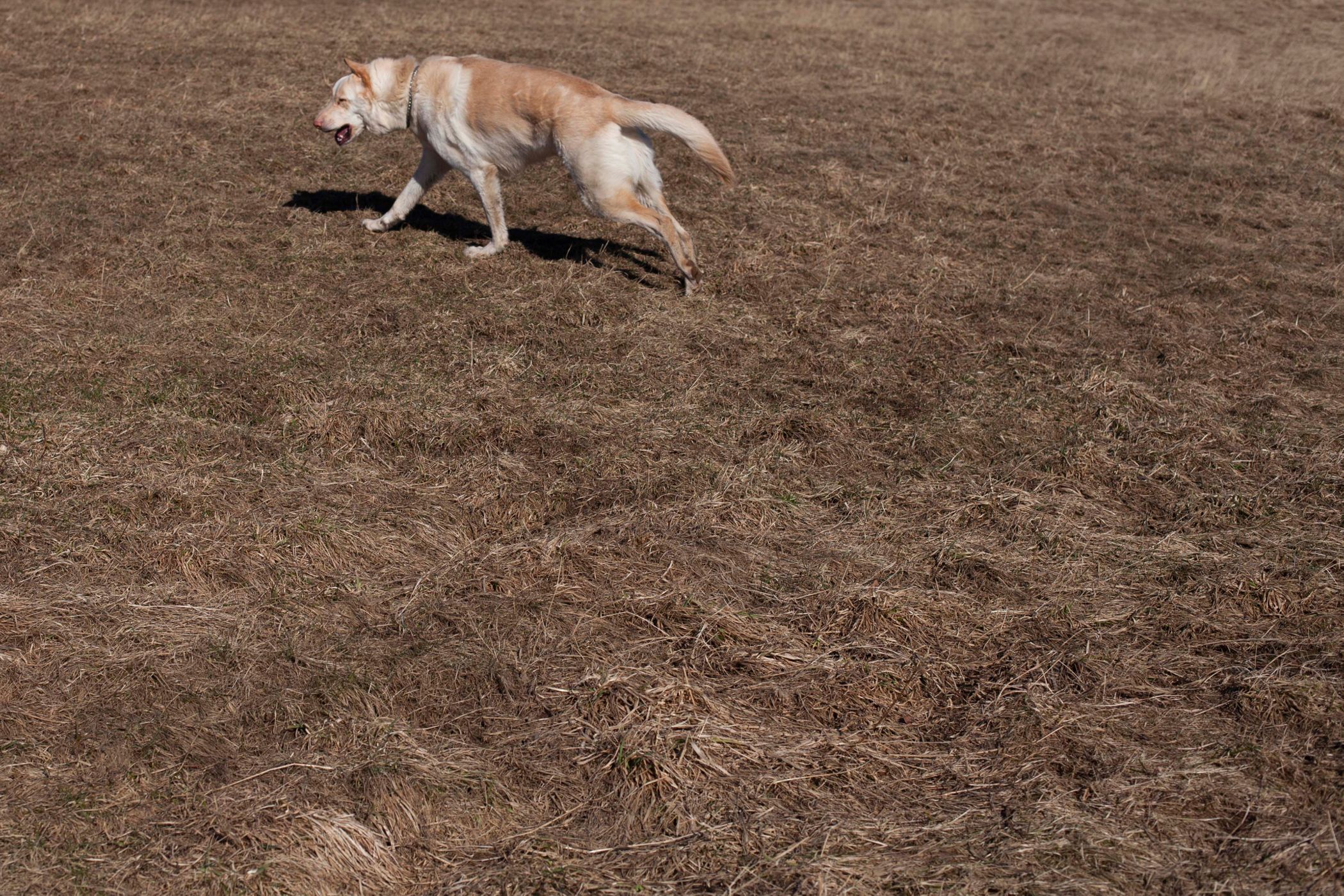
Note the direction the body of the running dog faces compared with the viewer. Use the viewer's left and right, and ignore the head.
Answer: facing to the left of the viewer
